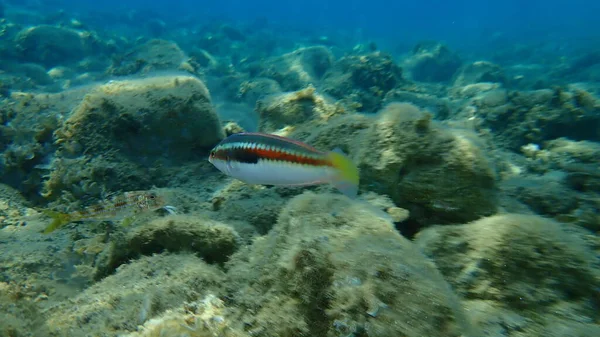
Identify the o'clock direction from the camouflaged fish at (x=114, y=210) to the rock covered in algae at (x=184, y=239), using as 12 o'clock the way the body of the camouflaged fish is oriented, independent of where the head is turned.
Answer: The rock covered in algae is roughly at 2 o'clock from the camouflaged fish.

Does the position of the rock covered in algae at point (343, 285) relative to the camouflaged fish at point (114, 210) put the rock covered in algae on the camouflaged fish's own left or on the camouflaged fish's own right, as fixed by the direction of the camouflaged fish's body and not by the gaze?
on the camouflaged fish's own right

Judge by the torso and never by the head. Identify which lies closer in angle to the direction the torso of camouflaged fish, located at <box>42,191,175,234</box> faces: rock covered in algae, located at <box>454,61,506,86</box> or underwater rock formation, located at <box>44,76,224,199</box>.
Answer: the rock covered in algae

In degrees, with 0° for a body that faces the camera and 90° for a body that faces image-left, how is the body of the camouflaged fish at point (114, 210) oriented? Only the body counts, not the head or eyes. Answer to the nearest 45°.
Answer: approximately 270°

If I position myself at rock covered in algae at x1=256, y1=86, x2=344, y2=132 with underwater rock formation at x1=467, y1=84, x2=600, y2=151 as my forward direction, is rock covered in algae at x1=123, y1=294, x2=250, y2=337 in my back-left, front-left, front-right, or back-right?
back-right

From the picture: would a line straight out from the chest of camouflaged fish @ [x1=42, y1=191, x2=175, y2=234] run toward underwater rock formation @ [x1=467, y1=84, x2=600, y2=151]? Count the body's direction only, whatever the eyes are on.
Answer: yes

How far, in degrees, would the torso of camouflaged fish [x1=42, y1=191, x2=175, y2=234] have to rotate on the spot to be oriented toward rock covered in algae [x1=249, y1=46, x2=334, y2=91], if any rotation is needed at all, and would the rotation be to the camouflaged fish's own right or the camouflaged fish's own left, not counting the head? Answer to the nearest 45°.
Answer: approximately 45° to the camouflaged fish's own left
